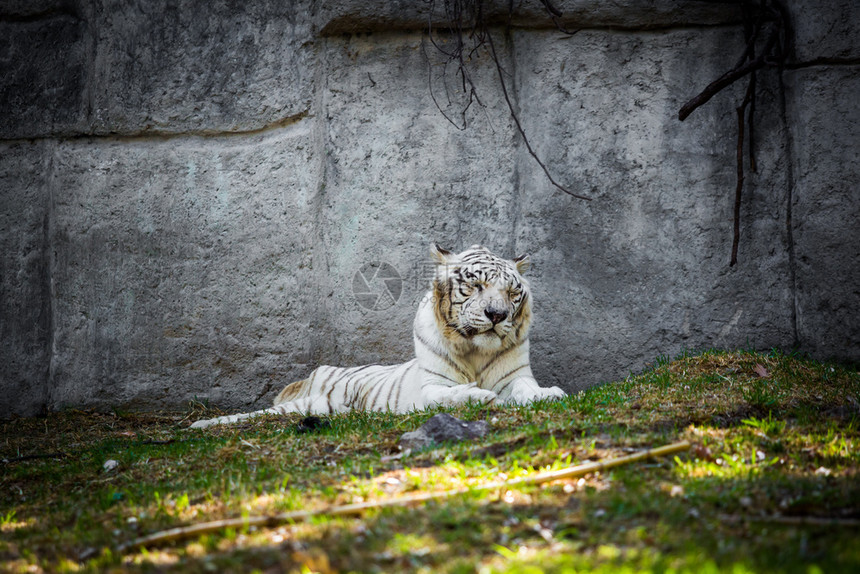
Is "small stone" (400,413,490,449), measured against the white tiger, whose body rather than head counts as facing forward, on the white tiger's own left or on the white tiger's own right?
on the white tiger's own right

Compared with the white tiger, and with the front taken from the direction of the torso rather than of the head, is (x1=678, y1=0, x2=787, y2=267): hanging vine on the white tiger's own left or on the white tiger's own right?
on the white tiger's own left

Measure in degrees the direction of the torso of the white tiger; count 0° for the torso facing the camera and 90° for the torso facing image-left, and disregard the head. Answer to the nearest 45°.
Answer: approximately 315°
